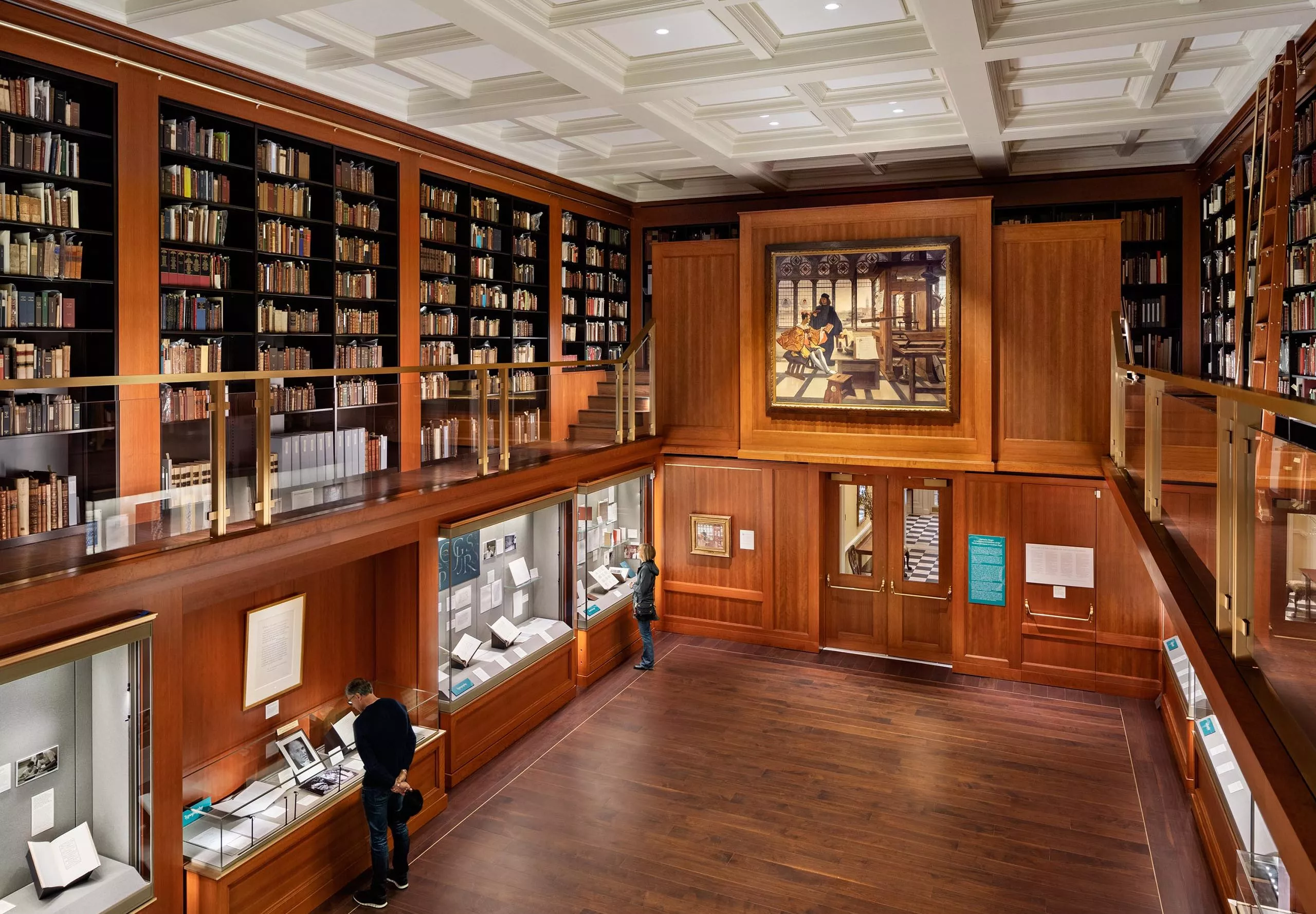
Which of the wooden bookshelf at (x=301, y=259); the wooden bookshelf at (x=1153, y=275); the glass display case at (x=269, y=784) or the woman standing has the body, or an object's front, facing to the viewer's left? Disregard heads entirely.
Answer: the woman standing

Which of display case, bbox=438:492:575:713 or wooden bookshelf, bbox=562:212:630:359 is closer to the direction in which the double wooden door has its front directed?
the display case

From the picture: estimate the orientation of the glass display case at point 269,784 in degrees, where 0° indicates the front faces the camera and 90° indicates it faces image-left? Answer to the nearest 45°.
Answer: approximately 315°

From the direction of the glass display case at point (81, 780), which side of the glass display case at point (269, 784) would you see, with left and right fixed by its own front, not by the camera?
right

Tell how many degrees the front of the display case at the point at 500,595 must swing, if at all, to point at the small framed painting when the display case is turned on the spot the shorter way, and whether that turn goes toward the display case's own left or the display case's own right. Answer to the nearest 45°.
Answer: approximately 90° to the display case's own left

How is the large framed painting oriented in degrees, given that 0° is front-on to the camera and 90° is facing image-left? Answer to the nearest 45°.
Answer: approximately 0°
